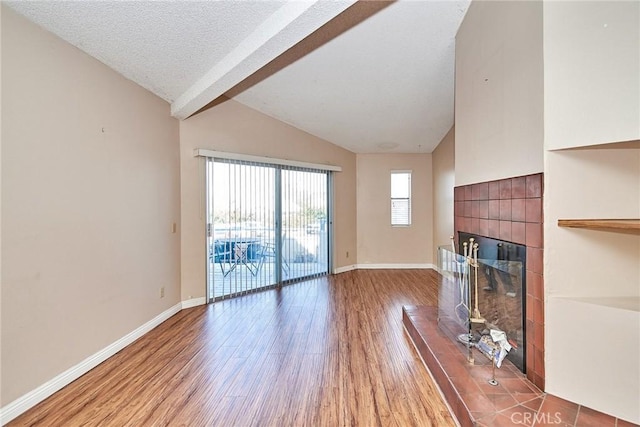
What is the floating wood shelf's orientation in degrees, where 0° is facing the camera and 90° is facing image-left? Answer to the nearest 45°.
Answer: approximately 45°

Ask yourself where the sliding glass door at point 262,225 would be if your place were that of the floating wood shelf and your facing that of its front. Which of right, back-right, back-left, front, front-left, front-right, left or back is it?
front-right
